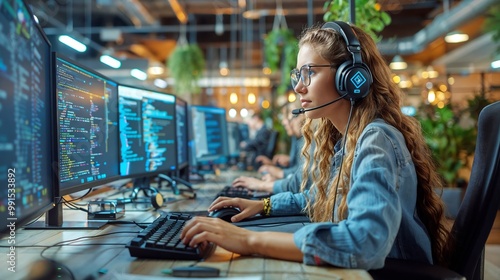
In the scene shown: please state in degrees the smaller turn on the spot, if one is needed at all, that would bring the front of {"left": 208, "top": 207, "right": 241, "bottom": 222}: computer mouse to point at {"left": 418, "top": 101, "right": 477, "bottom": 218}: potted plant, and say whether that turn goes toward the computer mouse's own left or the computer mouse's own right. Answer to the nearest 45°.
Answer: approximately 135° to the computer mouse's own right

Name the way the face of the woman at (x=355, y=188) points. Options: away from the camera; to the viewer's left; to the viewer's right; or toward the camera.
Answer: to the viewer's left

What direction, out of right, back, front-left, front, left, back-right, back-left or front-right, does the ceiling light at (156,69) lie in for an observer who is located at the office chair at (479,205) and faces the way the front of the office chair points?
front-right

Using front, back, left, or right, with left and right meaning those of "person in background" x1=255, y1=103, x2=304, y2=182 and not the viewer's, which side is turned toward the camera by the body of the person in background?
left

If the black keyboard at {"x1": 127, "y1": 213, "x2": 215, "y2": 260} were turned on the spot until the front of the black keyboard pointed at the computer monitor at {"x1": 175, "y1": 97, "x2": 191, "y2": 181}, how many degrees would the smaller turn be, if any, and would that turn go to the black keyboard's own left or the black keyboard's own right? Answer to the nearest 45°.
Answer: approximately 90° to the black keyboard's own left

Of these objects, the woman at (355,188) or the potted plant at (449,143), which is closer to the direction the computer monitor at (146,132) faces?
the woman

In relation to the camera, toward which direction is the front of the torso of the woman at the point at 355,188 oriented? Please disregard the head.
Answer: to the viewer's left

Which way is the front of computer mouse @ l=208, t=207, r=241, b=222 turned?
to the viewer's left

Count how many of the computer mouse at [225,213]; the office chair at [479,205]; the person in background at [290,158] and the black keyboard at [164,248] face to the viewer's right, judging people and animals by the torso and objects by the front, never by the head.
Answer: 1

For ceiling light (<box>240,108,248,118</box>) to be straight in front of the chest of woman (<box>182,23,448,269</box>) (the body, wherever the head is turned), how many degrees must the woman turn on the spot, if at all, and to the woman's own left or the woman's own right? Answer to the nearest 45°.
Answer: approximately 90° to the woman's own right

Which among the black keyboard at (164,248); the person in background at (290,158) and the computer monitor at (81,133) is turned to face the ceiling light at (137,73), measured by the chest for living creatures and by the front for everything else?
the person in background

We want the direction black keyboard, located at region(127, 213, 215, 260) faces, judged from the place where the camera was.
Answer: facing to the right of the viewer

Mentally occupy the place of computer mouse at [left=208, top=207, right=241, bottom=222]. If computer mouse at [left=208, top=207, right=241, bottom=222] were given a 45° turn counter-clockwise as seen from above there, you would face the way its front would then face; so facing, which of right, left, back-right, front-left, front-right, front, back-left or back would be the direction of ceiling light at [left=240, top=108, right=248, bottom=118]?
back-right
